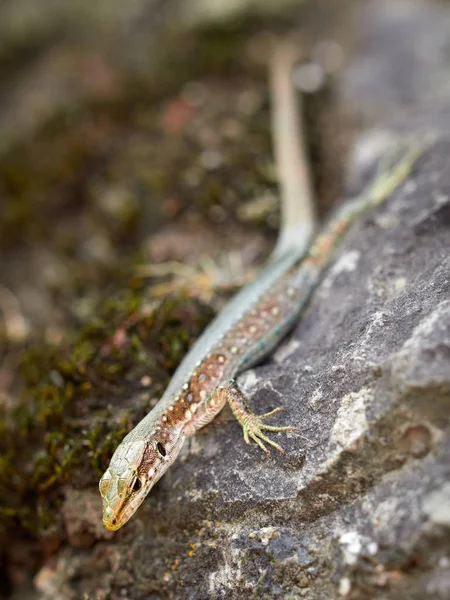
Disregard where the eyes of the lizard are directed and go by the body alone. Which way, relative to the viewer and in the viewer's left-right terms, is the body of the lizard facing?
facing the viewer and to the left of the viewer
